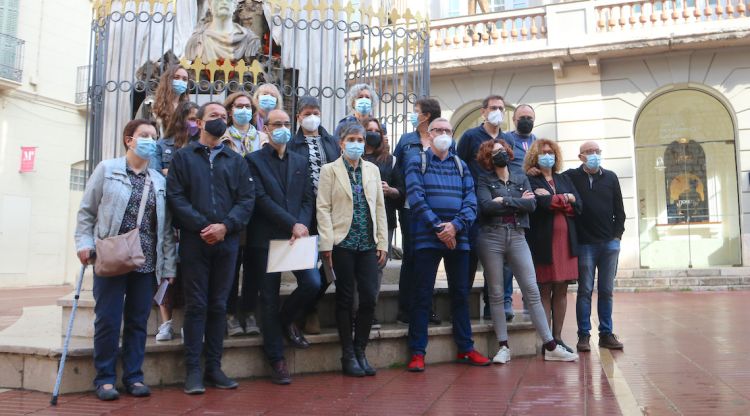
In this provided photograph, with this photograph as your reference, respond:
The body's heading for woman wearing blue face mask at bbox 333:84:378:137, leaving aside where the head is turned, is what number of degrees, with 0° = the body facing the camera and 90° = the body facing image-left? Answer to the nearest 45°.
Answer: approximately 0°

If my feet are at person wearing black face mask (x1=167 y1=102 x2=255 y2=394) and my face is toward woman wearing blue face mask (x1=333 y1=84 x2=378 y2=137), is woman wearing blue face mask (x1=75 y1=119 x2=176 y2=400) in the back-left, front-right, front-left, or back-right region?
back-left

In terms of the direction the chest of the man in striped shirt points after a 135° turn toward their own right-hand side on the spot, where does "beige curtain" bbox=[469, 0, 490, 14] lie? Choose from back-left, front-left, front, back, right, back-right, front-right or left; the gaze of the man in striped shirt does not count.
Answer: front-right

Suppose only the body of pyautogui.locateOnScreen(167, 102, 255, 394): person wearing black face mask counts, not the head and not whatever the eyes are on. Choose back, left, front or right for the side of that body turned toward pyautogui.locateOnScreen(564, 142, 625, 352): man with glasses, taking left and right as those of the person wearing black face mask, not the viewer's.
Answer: left

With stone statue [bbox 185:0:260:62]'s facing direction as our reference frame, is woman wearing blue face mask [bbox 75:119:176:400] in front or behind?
in front
